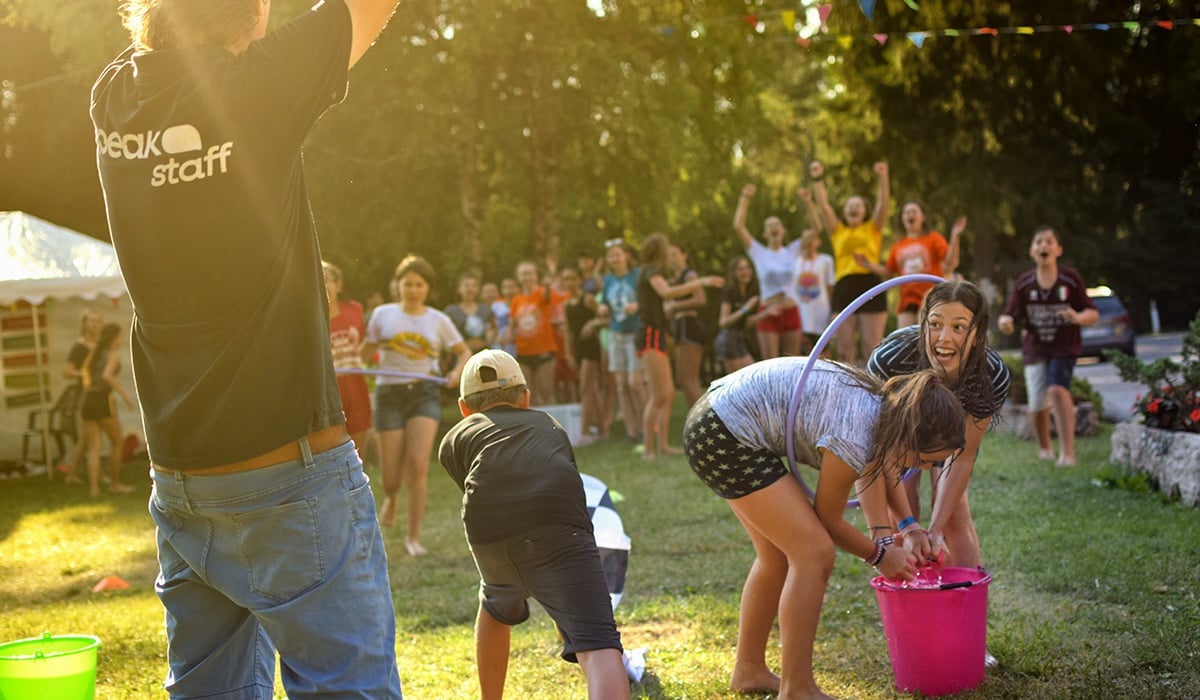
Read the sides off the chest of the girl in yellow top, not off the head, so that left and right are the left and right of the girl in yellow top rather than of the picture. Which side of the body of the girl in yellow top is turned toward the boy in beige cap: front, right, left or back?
front

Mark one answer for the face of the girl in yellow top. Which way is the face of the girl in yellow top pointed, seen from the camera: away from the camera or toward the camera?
toward the camera

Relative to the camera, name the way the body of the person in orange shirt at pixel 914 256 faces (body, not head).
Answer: toward the camera

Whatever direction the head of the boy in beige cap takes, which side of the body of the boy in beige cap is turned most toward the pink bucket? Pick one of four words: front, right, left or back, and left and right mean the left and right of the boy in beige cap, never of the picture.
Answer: right

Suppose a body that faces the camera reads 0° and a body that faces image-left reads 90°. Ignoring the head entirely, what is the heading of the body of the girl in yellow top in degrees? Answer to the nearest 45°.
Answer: approximately 0°

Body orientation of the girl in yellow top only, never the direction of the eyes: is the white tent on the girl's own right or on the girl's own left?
on the girl's own right

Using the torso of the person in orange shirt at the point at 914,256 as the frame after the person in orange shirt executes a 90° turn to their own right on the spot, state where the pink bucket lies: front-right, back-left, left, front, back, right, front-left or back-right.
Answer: left

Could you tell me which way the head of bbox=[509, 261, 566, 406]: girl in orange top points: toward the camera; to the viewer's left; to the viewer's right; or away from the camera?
toward the camera

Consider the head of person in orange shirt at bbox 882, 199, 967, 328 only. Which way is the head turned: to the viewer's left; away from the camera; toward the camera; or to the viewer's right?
toward the camera

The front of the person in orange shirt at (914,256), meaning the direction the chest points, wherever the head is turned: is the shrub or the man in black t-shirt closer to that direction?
the man in black t-shirt

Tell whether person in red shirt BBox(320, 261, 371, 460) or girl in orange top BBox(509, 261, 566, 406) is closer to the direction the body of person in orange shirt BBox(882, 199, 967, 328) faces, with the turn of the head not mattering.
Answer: the person in red shirt

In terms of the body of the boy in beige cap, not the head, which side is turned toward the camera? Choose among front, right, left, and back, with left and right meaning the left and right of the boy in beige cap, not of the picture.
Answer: back

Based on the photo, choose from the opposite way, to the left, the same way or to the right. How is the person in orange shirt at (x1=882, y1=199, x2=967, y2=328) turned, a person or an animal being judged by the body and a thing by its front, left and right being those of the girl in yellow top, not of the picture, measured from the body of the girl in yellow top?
the same way

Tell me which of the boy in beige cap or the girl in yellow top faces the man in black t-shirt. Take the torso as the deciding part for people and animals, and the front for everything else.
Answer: the girl in yellow top

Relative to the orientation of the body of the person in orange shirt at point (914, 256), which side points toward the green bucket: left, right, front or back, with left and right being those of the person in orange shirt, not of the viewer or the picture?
front

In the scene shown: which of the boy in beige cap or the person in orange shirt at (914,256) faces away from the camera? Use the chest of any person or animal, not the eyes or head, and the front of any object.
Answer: the boy in beige cap

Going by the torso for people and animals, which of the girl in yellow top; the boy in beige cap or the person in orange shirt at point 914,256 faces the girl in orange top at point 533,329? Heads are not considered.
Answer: the boy in beige cap

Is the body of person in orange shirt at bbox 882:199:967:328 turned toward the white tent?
no
